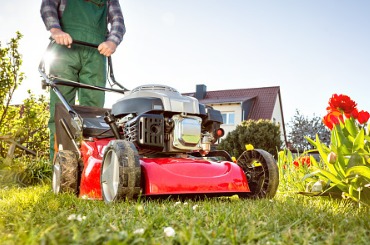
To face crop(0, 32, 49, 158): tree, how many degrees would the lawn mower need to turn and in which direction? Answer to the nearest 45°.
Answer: approximately 180°

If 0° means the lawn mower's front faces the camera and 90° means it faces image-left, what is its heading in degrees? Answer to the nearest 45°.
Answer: approximately 315°

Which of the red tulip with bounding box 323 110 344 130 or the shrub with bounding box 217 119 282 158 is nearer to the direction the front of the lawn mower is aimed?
the red tulip

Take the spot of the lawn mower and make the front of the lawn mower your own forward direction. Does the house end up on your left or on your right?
on your left

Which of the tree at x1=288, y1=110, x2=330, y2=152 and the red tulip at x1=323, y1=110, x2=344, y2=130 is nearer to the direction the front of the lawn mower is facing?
the red tulip

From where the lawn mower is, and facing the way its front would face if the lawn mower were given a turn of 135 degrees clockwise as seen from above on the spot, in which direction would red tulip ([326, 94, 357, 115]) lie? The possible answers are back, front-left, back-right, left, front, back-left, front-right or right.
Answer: back

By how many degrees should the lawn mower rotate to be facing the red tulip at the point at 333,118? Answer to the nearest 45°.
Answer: approximately 45° to its left

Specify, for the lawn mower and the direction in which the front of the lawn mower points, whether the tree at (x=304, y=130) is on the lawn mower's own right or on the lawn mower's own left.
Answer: on the lawn mower's own left

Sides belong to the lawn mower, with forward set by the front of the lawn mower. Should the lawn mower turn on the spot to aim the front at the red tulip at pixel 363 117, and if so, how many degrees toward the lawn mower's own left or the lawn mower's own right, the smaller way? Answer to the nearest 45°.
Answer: approximately 45° to the lawn mower's own left
